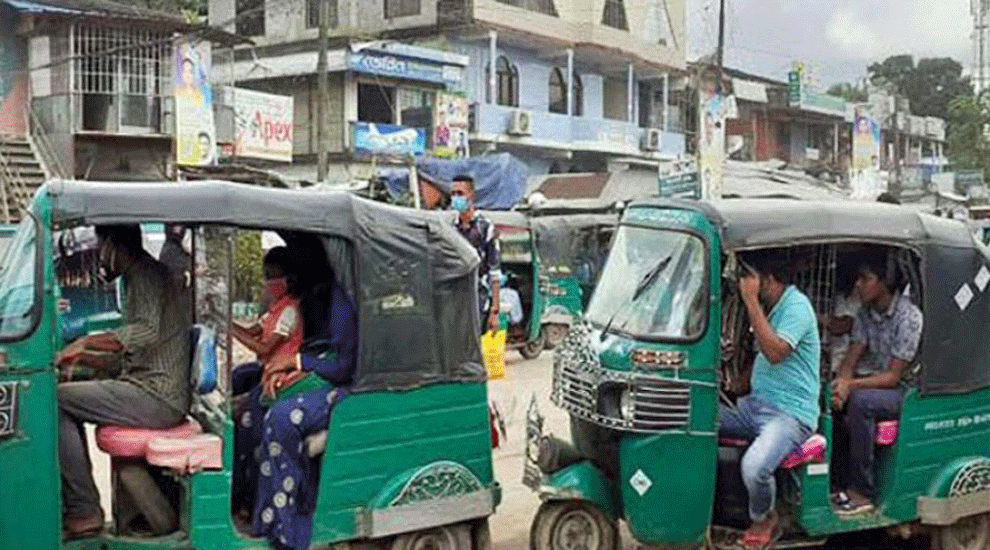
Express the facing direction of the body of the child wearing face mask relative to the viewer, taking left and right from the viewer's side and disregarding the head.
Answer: facing to the left of the viewer

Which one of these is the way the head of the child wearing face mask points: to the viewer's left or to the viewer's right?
to the viewer's left

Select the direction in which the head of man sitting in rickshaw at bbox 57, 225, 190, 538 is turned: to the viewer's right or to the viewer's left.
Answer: to the viewer's left

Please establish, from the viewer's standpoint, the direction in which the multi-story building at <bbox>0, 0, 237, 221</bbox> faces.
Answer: facing the viewer

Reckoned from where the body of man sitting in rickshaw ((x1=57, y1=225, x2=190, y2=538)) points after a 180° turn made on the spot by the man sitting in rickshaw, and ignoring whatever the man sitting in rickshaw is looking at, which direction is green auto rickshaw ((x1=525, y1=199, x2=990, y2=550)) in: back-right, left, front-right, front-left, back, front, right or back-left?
front

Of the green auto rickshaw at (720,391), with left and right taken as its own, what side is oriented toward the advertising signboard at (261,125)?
right

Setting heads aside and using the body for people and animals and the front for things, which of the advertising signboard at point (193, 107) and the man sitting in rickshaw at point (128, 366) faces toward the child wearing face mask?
the advertising signboard

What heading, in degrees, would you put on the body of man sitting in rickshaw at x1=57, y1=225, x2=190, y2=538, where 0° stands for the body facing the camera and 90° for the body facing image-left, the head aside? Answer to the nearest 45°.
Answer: approximately 90°

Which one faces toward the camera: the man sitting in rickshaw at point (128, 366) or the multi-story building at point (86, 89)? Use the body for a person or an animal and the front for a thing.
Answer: the multi-story building

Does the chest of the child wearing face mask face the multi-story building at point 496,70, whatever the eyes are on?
no

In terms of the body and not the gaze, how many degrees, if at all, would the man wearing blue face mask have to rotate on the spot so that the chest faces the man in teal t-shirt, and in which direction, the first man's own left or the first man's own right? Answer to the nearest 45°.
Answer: approximately 45° to the first man's own left

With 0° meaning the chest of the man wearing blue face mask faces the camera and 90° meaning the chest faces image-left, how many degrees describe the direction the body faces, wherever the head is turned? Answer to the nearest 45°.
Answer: approximately 45°

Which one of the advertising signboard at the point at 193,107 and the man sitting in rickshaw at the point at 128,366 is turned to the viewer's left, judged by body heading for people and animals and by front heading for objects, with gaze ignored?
the man sitting in rickshaw

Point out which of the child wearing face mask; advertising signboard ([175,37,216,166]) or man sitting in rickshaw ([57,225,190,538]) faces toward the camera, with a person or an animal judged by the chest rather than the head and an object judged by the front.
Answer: the advertising signboard
